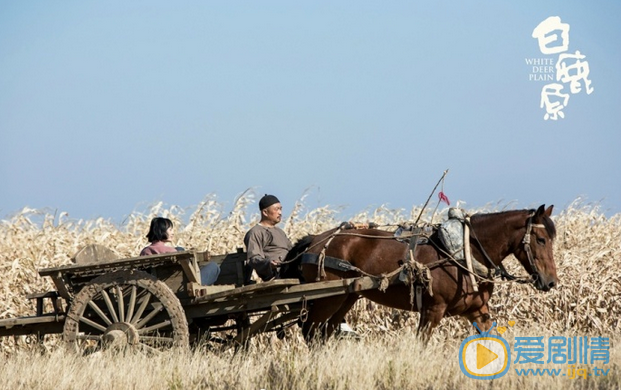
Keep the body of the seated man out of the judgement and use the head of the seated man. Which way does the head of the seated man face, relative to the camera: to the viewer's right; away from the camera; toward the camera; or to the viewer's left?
to the viewer's right

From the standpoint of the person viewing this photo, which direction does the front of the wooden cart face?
facing to the right of the viewer

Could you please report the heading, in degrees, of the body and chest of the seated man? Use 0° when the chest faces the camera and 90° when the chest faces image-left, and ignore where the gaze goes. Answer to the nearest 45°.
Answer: approximately 315°

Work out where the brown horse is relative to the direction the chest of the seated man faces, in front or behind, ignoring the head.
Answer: in front

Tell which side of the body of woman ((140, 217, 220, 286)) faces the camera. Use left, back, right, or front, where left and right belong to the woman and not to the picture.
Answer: right

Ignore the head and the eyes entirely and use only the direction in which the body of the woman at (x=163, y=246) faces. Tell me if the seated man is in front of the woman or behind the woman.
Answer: in front
